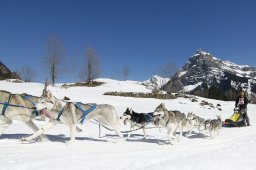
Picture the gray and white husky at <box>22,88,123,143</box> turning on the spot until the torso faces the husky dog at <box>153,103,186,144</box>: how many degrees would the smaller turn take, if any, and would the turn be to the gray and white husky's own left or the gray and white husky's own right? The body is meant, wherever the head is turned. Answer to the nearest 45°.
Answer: approximately 180°

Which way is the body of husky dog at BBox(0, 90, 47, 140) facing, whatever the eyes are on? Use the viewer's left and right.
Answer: facing to the left of the viewer

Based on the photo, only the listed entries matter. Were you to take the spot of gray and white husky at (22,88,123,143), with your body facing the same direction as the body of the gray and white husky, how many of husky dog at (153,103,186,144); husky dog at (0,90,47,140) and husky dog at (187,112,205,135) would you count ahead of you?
1

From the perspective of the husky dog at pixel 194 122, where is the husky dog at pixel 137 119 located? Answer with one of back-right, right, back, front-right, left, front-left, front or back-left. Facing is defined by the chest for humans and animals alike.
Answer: front

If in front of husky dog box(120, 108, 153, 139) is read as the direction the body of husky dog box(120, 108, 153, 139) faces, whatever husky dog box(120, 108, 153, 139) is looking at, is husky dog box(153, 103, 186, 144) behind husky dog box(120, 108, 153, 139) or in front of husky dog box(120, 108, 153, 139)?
behind

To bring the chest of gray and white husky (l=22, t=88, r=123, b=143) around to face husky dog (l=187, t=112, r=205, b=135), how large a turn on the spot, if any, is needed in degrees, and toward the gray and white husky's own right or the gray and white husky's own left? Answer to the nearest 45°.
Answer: approximately 135° to the gray and white husky's own right

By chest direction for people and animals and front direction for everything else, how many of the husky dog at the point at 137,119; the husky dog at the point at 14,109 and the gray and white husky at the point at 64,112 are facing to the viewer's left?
3

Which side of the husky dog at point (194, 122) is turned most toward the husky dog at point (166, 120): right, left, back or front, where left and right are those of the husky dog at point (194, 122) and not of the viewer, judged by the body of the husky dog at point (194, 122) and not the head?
front

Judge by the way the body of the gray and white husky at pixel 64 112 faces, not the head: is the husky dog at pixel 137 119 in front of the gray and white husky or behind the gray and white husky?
behind

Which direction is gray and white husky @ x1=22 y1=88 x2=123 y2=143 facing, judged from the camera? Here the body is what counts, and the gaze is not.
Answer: to the viewer's left

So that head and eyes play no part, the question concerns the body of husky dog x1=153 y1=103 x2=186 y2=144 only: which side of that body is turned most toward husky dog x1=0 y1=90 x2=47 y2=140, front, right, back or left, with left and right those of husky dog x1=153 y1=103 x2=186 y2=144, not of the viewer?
front

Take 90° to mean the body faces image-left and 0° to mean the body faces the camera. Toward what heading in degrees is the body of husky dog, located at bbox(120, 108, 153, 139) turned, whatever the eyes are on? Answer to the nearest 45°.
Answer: approximately 90°
